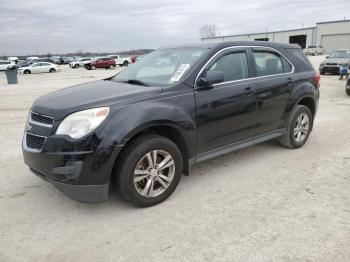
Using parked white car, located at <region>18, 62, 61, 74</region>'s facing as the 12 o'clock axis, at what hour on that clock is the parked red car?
The parked red car is roughly at 6 o'clock from the parked white car.

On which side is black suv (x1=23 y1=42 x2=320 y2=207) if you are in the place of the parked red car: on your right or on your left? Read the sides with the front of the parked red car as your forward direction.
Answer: on your left

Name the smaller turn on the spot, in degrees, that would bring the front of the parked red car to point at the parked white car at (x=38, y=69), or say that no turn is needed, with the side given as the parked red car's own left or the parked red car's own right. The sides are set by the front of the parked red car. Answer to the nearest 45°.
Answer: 0° — it already faces it

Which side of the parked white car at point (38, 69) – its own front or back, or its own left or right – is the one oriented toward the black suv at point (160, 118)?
left

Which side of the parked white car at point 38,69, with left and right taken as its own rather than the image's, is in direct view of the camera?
left

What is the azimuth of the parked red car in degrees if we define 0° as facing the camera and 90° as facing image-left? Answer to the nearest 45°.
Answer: approximately 90°

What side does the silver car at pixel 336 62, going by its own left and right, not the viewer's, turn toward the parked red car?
right

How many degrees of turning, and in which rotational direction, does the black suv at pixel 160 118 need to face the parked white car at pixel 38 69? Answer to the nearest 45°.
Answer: approximately 90° to its right

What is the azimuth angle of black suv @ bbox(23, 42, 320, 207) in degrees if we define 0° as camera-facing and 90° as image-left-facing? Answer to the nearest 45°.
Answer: approximately 45°
